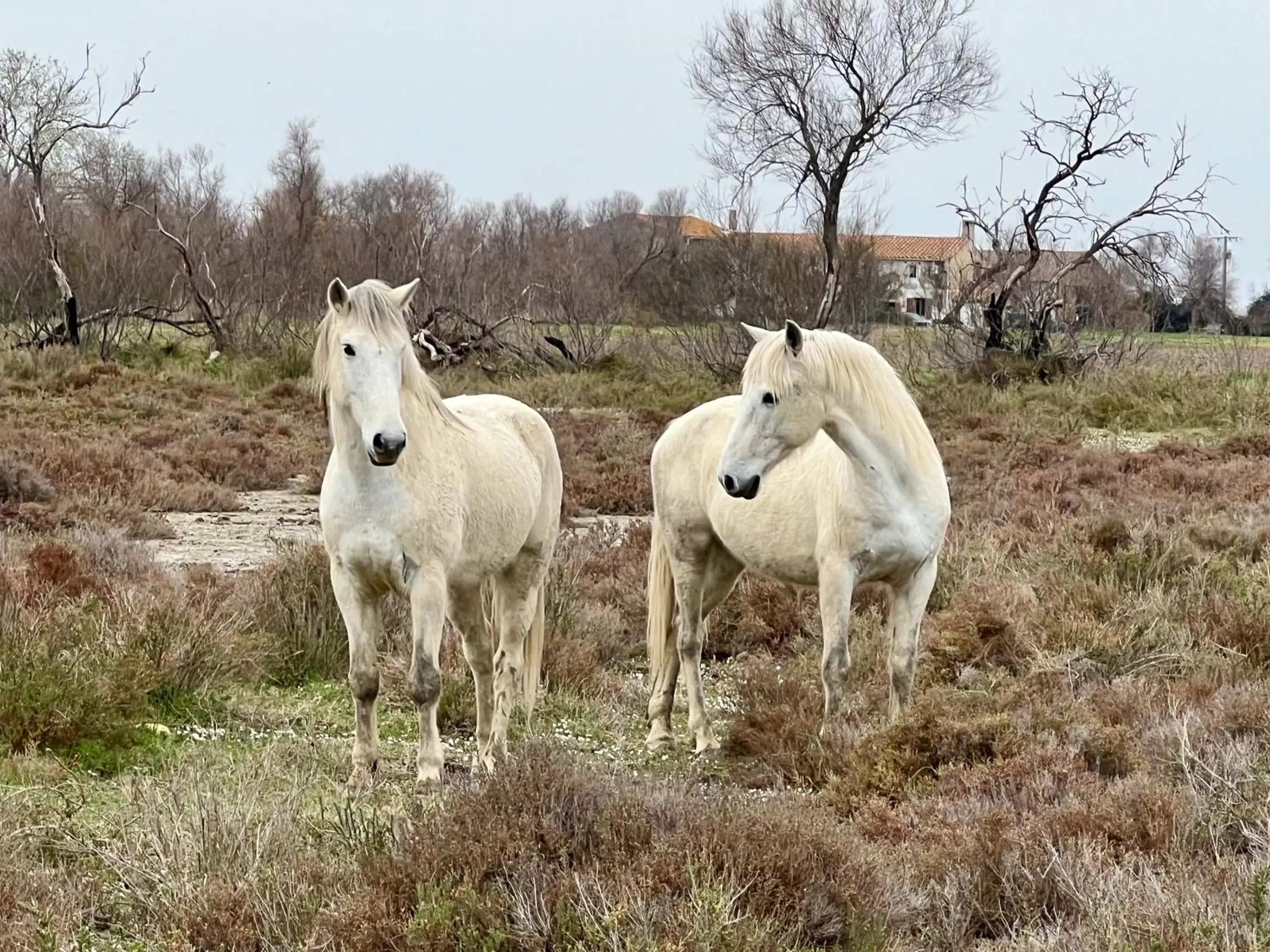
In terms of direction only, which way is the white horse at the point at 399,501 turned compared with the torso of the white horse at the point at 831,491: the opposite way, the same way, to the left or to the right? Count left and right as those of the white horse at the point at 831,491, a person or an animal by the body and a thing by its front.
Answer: to the right

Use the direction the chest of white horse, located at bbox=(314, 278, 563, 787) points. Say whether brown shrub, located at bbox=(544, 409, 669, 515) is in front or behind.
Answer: behind

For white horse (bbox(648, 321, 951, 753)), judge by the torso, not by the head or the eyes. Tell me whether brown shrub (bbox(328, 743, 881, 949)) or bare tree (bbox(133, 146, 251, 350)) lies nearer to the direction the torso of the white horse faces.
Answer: the brown shrub

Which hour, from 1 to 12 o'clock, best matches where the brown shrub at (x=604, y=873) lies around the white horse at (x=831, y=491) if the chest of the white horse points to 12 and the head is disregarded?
The brown shrub is roughly at 2 o'clock from the white horse.

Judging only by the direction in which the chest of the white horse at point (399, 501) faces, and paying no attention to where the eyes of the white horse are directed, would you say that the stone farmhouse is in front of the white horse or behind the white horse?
behind

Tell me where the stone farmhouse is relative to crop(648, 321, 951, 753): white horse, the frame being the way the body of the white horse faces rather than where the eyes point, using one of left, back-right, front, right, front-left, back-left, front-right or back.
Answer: back-left

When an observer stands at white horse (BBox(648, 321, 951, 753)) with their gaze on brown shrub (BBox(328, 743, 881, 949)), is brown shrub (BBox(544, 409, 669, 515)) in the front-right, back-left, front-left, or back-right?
back-right

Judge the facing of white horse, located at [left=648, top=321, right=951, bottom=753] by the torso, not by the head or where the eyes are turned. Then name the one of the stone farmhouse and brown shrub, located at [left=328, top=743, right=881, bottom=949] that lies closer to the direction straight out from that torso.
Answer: the brown shrub

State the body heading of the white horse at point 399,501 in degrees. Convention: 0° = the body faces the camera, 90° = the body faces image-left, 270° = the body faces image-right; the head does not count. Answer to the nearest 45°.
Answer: approximately 45°

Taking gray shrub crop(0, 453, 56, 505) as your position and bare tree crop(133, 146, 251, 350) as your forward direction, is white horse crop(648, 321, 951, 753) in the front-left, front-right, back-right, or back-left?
back-right

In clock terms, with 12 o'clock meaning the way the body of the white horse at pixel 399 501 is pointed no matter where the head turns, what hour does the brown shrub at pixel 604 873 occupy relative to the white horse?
The brown shrub is roughly at 10 o'clock from the white horse.

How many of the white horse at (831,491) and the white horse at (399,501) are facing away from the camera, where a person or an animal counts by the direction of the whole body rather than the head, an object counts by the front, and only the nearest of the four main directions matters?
0

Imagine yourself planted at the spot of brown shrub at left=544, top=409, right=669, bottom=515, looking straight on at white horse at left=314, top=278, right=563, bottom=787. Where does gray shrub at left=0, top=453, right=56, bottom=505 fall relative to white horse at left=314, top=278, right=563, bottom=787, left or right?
right

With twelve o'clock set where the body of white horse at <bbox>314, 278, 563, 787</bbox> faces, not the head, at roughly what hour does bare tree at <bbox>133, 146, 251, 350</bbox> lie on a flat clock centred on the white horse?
The bare tree is roughly at 4 o'clock from the white horse.

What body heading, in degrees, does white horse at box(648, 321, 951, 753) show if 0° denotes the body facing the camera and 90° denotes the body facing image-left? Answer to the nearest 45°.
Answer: approximately 315°
